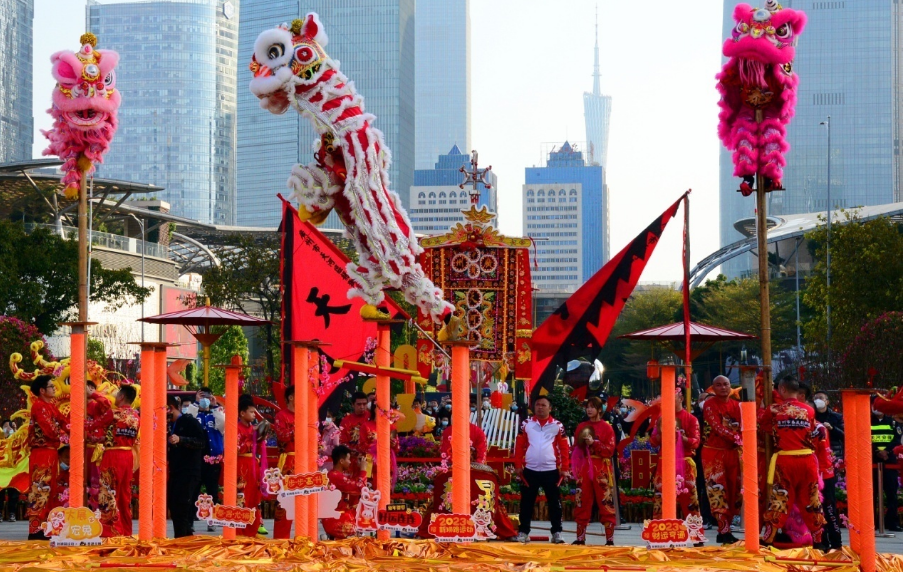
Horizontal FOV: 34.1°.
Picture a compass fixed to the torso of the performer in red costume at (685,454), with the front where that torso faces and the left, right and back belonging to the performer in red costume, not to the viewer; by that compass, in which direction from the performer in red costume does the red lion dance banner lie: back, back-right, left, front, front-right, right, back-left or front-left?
back-right

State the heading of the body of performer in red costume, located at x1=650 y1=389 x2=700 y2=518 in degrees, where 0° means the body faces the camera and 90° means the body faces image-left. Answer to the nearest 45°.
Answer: approximately 0°

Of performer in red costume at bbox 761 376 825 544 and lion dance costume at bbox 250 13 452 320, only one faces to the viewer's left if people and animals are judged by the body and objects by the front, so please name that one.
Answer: the lion dance costume

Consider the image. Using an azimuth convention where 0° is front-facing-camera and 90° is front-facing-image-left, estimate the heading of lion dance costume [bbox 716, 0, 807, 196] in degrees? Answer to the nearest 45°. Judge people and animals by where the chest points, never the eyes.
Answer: approximately 0°

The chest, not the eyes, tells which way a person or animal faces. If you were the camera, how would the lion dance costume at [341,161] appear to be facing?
facing to the left of the viewer

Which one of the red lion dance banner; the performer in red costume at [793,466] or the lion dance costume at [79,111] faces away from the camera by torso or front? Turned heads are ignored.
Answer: the performer in red costume
